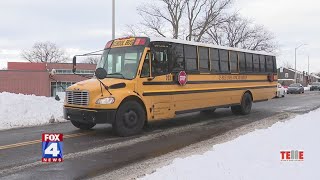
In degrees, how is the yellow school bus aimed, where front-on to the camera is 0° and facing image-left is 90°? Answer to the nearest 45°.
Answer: approximately 45°
